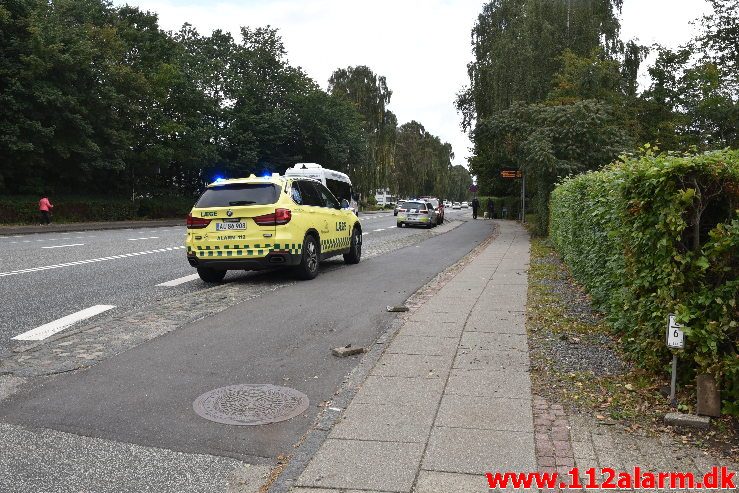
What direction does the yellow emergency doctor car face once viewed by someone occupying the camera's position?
facing away from the viewer and to the right of the viewer

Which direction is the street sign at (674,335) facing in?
toward the camera

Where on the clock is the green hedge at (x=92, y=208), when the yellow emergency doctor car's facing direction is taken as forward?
The green hedge is roughly at 10 o'clock from the yellow emergency doctor car.

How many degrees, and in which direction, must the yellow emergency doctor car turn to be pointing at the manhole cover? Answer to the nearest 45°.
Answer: approximately 135° to its right

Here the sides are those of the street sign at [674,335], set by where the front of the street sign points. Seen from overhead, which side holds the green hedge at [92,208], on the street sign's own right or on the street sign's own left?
on the street sign's own right

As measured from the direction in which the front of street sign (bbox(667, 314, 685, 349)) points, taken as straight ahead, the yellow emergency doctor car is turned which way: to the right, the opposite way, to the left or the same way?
the opposite way

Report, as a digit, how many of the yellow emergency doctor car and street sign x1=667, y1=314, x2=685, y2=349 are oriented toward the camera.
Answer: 1

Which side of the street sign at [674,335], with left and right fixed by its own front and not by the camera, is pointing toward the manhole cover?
right

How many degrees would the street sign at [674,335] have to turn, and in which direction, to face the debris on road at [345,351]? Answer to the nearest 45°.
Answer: approximately 90° to its right

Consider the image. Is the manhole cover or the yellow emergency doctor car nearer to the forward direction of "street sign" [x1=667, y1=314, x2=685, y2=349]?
the manhole cover

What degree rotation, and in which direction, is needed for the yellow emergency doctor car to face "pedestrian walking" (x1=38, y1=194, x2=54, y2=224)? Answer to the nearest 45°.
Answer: approximately 90° to its left

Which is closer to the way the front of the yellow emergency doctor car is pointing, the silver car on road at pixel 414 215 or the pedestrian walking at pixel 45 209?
the silver car on road
